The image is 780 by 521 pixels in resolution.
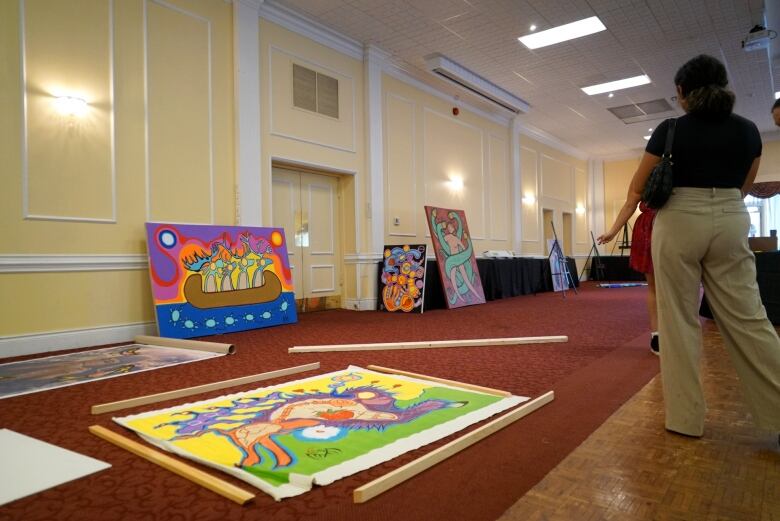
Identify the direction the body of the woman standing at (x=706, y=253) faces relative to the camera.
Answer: away from the camera

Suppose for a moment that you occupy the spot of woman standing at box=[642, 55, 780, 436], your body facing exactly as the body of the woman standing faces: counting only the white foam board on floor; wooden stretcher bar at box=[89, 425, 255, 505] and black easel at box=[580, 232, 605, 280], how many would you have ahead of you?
1

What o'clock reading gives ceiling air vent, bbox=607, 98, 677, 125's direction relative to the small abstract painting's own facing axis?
The ceiling air vent is roughly at 8 o'clock from the small abstract painting.

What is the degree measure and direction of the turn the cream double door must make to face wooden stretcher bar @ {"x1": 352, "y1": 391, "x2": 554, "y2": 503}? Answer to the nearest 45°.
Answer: approximately 45° to its right

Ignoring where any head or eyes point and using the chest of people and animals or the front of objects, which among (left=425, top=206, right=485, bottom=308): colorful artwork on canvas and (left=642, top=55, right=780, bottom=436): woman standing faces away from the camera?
the woman standing

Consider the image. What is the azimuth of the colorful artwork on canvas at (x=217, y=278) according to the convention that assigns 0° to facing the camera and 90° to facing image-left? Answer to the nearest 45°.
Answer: approximately 315°

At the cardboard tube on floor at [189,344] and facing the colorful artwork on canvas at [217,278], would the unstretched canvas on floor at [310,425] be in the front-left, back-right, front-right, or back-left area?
back-right

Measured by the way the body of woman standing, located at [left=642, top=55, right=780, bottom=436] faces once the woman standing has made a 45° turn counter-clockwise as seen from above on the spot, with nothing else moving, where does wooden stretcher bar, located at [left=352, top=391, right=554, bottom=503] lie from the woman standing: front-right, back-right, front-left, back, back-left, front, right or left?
left

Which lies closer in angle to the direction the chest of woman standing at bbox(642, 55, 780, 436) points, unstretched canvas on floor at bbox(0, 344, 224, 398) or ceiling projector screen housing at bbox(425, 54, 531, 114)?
the ceiling projector screen housing

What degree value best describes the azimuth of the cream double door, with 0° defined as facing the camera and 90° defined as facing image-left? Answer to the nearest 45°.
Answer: approximately 315°

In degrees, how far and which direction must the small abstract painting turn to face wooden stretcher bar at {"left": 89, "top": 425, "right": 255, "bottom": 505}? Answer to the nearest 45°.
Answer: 0° — it already faces it

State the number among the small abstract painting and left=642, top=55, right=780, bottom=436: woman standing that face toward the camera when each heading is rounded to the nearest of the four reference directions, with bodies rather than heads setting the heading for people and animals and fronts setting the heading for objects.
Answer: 1

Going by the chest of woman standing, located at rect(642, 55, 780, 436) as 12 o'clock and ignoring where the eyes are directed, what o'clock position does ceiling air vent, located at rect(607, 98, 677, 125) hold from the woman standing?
The ceiling air vent is roughly at 12 o'clock from the woman standing.

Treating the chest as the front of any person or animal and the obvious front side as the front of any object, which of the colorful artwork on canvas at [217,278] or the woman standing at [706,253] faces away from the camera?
the woman standing
